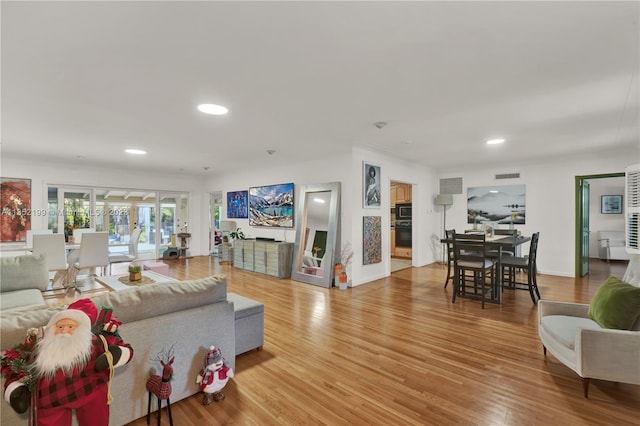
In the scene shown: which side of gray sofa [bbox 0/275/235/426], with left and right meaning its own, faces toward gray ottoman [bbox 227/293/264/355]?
right

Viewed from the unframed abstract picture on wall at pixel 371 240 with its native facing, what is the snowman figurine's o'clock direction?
The snowman figurine is roughly at 2 o'clock from the unframed abstract picture on wall.

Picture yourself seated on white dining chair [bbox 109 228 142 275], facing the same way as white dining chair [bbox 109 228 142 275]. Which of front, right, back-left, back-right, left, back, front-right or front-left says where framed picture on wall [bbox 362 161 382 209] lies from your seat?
back-left

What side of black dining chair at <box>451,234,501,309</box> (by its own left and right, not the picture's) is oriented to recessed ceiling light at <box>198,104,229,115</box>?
back

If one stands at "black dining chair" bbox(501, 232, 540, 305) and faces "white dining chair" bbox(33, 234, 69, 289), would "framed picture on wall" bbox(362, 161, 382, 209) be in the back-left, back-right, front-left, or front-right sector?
front-right

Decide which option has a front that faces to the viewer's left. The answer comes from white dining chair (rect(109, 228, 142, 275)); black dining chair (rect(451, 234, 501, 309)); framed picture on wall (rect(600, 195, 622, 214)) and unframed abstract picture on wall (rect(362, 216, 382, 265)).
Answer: the white dining chair

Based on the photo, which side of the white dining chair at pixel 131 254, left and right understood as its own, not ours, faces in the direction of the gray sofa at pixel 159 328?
left

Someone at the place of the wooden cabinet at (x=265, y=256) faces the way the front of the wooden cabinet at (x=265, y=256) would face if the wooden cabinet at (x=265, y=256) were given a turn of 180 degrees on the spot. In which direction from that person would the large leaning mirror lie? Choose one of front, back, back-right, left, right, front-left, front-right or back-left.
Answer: right

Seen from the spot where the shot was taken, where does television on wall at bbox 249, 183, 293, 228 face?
facing the viewer and to the left of the viewer

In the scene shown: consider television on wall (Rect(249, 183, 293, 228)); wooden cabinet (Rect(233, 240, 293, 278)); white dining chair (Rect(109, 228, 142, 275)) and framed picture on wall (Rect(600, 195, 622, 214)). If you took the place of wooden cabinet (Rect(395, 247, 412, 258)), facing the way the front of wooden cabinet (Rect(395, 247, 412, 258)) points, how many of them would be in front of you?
3

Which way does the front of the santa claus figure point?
toward the camera

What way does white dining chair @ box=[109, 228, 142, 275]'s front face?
to the viewer's left

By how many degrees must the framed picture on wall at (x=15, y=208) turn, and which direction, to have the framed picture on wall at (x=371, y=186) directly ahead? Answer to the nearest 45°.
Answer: approximately 45° to its left

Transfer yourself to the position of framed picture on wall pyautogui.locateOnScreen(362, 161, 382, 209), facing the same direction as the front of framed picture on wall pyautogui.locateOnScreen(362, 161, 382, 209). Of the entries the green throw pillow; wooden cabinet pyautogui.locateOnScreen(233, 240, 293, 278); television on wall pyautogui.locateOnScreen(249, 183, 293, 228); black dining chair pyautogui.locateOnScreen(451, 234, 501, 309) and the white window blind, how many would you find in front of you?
3

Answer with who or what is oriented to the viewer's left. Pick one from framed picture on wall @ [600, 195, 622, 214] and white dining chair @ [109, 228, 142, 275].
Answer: the white dining chair

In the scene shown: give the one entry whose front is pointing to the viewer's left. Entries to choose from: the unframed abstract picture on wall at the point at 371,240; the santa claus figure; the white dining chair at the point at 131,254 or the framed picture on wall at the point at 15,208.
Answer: the white dining chair

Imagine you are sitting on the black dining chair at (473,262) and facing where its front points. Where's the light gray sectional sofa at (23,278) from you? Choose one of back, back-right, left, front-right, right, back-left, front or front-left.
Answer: back
